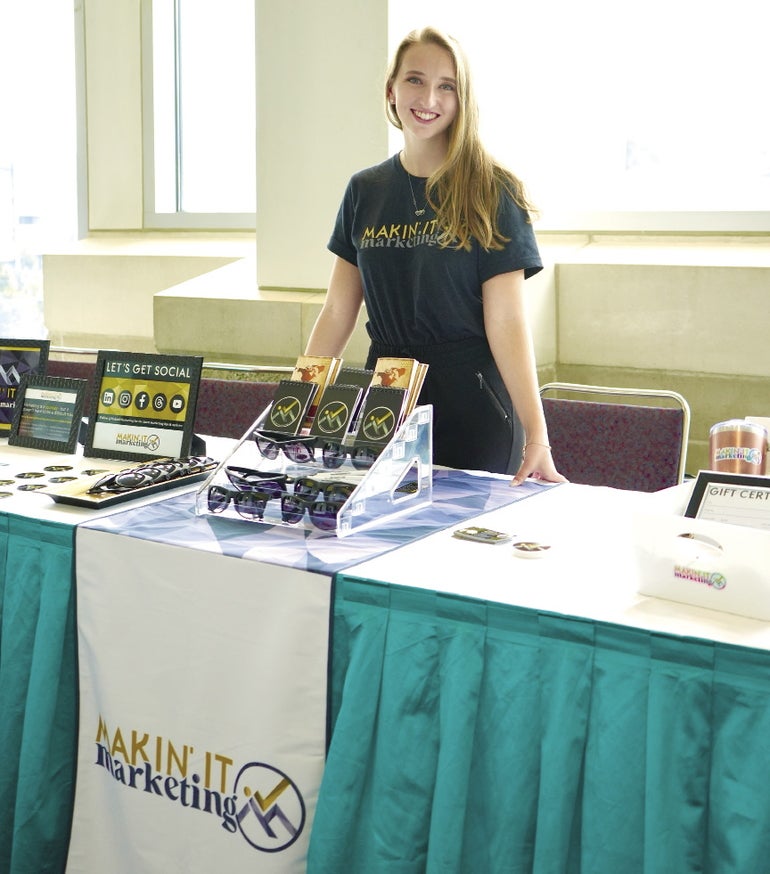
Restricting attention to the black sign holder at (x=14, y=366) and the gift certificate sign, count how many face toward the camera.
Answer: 2

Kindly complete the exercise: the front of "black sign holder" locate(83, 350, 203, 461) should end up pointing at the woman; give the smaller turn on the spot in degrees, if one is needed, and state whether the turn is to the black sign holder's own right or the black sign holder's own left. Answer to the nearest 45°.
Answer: approximately 90° to the black sign holder's own left

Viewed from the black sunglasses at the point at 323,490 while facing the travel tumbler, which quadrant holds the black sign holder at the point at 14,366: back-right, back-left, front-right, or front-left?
back-left

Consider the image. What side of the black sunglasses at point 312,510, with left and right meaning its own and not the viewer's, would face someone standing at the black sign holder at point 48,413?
right

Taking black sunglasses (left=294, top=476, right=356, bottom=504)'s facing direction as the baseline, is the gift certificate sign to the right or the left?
on its left

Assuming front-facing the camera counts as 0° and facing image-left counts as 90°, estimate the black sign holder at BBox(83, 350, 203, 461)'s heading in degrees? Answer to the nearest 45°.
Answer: approximately 0°

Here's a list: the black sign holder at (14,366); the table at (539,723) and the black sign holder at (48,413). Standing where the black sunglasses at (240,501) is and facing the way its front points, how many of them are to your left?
1

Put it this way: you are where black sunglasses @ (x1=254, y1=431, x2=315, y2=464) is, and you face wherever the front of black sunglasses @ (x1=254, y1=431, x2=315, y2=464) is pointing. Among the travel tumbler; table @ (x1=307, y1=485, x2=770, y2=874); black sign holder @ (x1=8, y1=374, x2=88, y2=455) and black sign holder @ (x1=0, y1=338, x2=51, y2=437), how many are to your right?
2

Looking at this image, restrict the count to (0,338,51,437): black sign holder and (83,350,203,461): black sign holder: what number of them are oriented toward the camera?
2

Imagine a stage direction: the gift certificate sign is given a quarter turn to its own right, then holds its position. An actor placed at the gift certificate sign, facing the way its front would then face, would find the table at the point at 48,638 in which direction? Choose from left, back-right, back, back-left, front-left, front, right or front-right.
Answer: front

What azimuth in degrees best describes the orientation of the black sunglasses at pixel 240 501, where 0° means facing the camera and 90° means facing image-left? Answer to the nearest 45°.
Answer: approximately 45°
